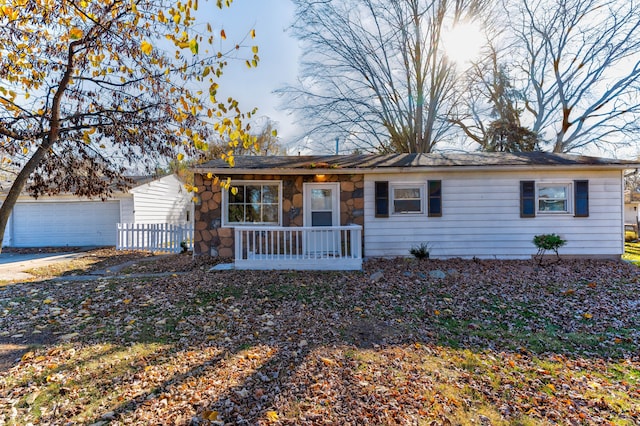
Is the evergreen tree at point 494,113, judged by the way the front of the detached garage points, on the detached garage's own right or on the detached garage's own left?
on the detached garage's own left

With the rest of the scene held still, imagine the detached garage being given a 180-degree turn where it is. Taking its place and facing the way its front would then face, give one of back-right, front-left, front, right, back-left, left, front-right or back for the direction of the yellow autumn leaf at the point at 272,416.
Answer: back-right

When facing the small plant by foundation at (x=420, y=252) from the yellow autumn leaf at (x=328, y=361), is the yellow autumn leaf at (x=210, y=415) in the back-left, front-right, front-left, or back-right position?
back-left

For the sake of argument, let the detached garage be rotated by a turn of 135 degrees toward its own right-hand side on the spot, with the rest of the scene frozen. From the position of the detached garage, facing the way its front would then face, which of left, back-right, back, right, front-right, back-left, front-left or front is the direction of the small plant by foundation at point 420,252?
back-right

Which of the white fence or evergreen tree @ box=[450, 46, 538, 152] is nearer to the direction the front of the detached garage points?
the white fence

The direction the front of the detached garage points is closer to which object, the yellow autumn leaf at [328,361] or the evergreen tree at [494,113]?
the yellow autumn leaf

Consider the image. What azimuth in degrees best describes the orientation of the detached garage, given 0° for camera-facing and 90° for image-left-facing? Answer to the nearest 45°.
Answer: approximately 45°

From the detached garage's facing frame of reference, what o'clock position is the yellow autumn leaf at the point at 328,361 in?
The yellow autumn leaf is roughly at 10 o'clock from the detached garage.

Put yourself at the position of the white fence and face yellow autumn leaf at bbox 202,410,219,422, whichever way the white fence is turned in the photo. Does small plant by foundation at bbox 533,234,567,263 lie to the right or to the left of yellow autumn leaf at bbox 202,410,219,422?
left

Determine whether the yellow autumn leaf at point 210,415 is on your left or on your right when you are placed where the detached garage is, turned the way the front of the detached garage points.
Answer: on your left

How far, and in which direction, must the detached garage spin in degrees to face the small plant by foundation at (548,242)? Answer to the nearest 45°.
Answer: approximately 90° to its left
